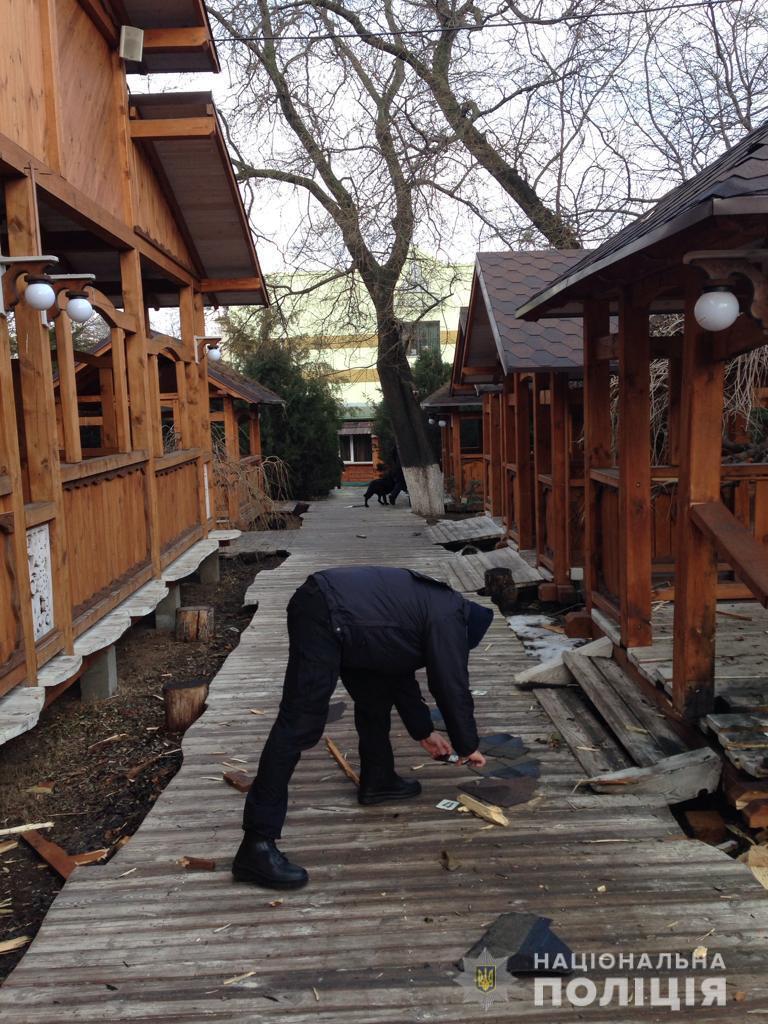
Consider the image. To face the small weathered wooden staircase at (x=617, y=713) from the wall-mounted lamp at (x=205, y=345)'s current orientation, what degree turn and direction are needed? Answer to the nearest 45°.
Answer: approximately 90° to its right

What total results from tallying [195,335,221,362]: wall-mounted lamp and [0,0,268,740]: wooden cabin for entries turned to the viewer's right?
2

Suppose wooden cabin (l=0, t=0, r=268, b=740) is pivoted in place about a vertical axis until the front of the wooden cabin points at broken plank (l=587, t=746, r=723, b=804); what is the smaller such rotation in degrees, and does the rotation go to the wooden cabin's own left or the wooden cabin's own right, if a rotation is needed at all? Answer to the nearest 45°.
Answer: approximately 45° to the wooden cabin's own right

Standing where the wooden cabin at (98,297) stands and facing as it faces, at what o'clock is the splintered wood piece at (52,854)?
The splintered wood piece is roughly at 3 o'clock from the wooden cabin.

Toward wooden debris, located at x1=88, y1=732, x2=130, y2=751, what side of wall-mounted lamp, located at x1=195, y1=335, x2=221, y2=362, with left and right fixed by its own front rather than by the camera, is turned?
right

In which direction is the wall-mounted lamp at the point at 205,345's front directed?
to the viewer's right

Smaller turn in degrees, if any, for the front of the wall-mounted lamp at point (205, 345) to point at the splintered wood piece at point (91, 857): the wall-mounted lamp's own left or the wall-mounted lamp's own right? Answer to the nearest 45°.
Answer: approximately 90° to the wall-mounted lamp's own right

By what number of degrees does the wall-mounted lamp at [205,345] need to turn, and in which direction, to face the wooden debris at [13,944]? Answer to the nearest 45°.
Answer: approximately 90° to its right

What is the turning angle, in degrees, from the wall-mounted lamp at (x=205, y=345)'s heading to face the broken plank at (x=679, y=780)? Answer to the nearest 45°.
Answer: approximately 90° to its right

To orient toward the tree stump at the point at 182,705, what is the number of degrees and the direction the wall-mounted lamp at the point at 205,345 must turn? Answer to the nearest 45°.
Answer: approximately 90° to its right

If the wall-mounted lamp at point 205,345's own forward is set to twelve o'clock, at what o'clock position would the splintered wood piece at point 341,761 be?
The splintered wood piece is roughly at 3 o'clock from the wall-mounted lamp.

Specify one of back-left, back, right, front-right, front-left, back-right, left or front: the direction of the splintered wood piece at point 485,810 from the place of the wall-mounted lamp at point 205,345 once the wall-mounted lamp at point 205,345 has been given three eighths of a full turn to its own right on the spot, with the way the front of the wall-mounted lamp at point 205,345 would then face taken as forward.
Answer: front-left

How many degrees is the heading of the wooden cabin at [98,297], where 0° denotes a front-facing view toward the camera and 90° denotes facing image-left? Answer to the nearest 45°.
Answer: approximately 270°
